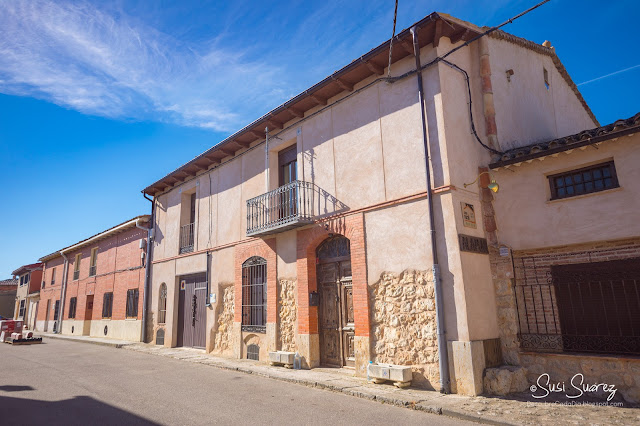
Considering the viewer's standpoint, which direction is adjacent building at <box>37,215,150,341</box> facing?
facing the viewer and to the left of the viewer

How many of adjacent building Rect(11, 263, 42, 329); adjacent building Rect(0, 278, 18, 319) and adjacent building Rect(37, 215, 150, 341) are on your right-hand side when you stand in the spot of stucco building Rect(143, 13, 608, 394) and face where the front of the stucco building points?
3

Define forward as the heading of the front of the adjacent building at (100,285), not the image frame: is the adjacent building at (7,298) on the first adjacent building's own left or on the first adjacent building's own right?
on the first adjacent building's own right

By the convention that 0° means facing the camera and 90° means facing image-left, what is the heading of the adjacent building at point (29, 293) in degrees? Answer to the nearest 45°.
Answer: approximately 45°

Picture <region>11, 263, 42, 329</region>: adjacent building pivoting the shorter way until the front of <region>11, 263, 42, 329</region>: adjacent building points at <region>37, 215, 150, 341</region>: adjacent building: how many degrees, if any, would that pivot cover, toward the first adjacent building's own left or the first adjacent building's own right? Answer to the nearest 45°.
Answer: approximately 45° to the first adjacent building's own left

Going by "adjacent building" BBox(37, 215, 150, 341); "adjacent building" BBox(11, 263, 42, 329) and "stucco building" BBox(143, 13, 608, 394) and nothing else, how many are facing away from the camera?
0

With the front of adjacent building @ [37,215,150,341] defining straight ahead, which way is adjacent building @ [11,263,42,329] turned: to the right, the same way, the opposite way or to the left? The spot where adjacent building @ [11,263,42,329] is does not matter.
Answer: the same way

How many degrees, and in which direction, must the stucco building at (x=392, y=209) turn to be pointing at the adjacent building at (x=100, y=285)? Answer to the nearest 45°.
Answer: approximately 90° to its right
